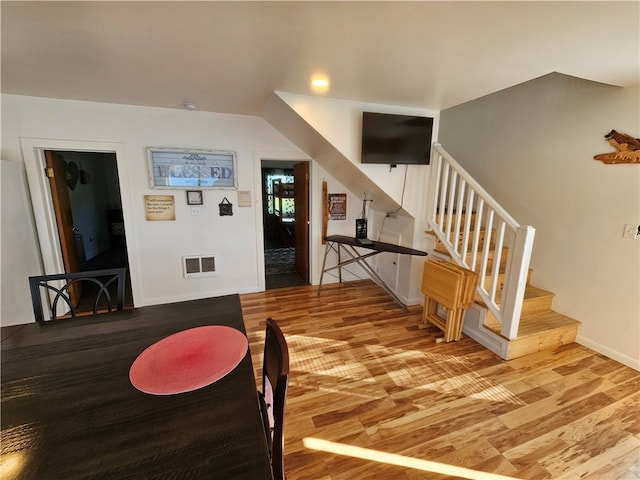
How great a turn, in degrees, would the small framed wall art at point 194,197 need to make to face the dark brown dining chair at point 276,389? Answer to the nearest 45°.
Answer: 0° — it already faces it

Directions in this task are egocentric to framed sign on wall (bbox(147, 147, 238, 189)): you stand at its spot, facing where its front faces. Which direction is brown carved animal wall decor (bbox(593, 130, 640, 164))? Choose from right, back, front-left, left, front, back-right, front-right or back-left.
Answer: front-left

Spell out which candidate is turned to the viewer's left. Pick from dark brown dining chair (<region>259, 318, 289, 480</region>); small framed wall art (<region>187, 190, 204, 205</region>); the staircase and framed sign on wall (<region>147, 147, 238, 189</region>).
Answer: the dark brown dining chair

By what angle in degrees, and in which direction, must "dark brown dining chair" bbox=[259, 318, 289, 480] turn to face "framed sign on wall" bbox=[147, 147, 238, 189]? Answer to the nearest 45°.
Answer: approximately 90° to its right

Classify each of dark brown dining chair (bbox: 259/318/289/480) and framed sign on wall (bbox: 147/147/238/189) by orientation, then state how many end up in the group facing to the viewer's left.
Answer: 1

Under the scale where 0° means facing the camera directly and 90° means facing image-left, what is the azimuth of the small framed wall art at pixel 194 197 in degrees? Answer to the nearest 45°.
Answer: approximately 0°

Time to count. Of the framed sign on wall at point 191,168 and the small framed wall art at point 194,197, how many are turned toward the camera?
2

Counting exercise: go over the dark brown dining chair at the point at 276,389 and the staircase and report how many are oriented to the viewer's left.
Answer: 1

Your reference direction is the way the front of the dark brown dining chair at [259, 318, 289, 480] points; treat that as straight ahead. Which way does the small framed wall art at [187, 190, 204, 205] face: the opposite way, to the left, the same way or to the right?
to the left

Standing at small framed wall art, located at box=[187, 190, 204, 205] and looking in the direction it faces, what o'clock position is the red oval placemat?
The red oval placemat is roughly at 12 o'clock from the small framed wall art.

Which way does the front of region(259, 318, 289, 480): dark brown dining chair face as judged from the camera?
facing to the left of the viewer

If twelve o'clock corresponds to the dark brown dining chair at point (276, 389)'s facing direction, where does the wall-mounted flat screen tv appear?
The wall-mounted flat screen tv is roughly at 4 o'clock from the dark brown dining chair.

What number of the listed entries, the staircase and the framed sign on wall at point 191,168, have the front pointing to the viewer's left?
0
